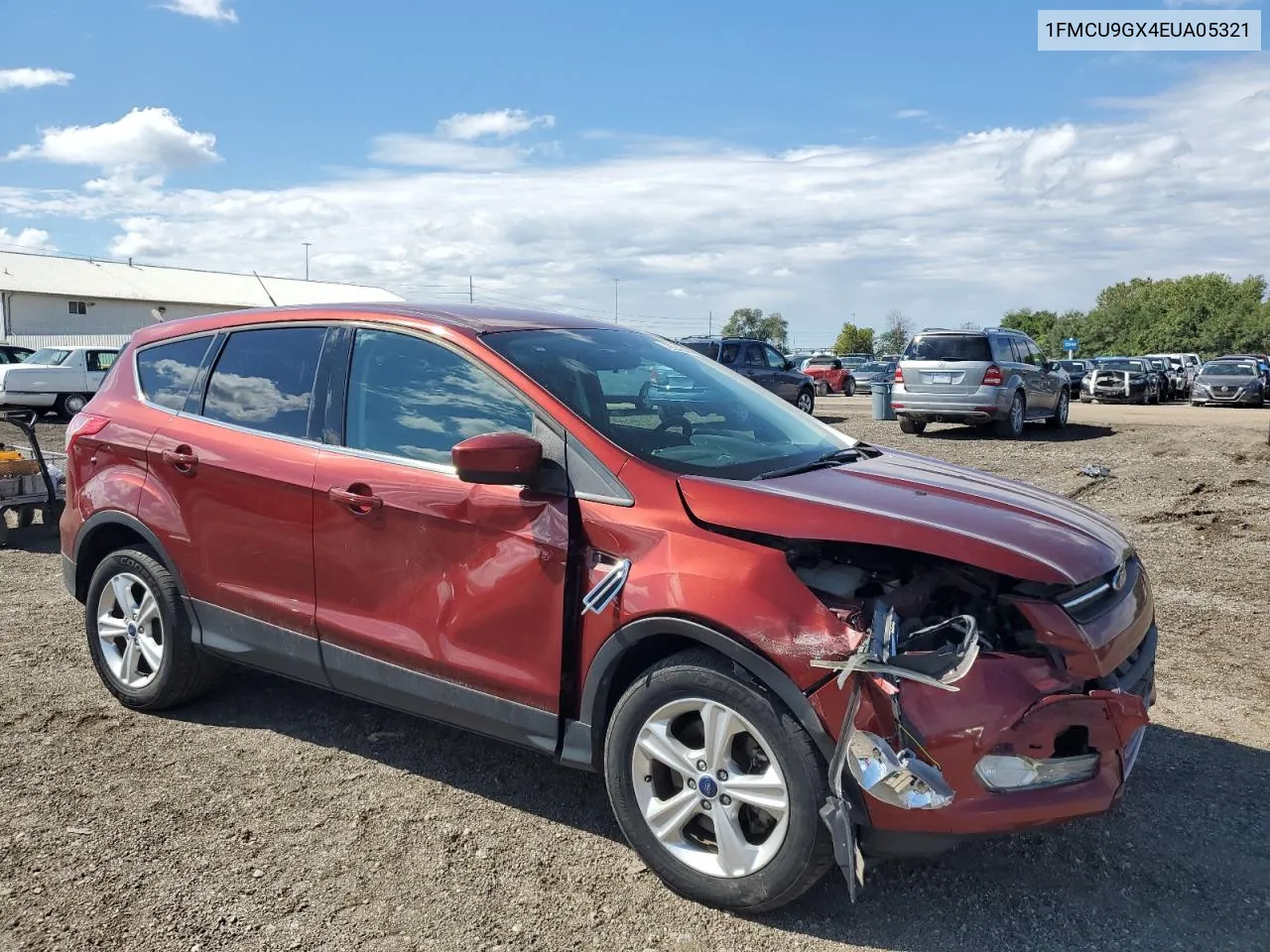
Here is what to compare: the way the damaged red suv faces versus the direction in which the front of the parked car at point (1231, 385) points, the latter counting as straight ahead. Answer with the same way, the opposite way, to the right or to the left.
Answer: to the left

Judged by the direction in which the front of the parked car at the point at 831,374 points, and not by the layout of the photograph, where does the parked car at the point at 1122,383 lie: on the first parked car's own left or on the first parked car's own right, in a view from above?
on the first parked car's own left

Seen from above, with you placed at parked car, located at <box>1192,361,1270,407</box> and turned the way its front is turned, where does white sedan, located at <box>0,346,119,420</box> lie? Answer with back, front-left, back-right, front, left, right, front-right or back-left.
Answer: front-right

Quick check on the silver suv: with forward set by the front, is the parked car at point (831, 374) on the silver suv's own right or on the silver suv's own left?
on the silver suv's own left

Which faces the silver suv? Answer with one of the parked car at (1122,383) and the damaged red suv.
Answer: the parked car

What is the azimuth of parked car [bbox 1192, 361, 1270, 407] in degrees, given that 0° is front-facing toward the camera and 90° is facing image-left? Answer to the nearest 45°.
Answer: approximately 0°

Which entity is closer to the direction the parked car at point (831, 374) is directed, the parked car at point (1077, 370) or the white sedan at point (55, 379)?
the white sedan

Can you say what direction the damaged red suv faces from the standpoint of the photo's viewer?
facing the viewer and to the right of the viewer

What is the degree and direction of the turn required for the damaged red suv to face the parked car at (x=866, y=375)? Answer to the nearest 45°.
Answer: approximately 135° to its left
